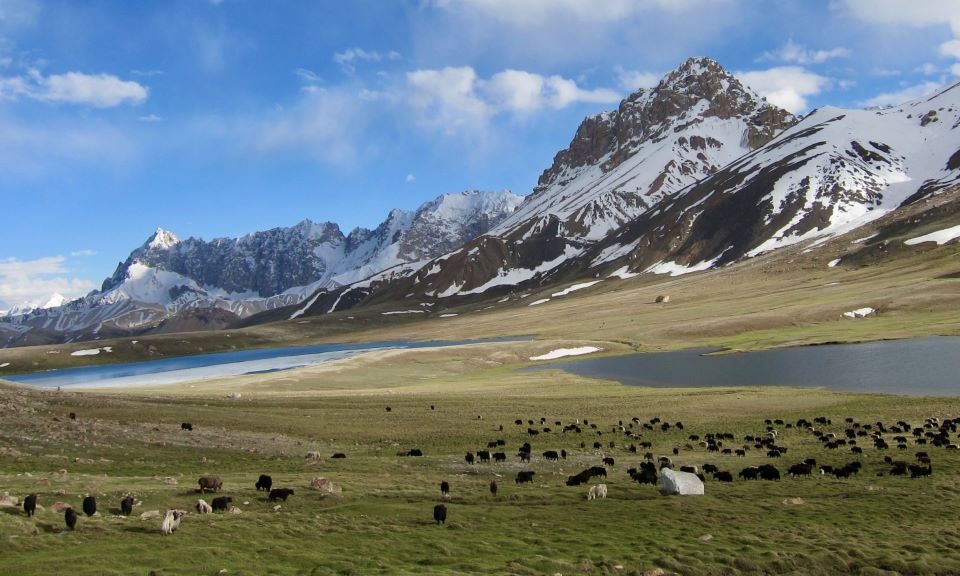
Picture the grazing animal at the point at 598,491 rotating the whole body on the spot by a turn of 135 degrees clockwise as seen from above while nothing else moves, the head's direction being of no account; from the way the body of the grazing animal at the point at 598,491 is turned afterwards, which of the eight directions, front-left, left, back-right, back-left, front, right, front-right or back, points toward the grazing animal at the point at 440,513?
back

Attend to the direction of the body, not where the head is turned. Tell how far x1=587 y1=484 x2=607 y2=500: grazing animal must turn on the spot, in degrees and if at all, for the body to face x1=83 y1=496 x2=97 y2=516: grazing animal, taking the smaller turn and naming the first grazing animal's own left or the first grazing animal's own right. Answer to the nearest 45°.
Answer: approximately 45° to the first grazing animal's own left

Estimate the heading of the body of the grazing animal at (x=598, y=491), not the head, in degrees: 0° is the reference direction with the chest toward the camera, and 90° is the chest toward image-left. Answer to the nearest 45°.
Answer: approximately 90°

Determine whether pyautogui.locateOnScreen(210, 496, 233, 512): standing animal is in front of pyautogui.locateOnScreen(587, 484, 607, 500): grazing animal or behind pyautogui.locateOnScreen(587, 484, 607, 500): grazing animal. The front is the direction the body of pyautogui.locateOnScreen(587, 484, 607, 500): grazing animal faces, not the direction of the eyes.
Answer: in front

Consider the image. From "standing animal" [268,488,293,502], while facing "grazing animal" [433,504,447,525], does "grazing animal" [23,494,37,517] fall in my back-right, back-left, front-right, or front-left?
back-right

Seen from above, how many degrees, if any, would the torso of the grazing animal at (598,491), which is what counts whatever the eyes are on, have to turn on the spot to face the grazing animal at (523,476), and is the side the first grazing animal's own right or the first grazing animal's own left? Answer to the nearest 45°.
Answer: approximately 45° to the first grazing animal's own right

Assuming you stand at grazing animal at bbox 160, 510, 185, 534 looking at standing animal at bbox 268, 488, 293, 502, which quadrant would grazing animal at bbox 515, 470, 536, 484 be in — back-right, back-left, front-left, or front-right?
front-right

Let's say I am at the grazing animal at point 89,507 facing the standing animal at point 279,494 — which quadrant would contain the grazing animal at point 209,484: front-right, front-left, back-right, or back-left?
front-left

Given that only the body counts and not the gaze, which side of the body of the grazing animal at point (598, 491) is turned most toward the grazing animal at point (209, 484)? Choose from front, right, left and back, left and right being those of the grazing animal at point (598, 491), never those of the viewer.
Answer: front

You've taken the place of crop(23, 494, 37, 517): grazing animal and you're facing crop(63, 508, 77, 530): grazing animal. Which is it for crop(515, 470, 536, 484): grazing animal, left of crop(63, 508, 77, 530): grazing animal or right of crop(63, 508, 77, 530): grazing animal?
left

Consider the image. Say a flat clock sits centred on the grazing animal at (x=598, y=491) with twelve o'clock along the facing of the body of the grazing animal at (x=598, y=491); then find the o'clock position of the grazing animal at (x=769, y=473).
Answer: the grazing animal at (x=769, y=473) is roughly at 5 o'clock from the grazing animal at (x=598, y=491).

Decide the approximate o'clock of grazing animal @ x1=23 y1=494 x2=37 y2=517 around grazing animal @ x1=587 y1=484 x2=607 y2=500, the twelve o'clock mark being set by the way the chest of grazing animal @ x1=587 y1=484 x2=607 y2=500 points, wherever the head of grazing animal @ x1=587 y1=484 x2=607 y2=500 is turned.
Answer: grazing animal @ x1=23 y1=494 x2=37 y2=517 is roughly at 11 o'clock from grazing animal @ x1=587 y1=484 x2=607 y2=500.
